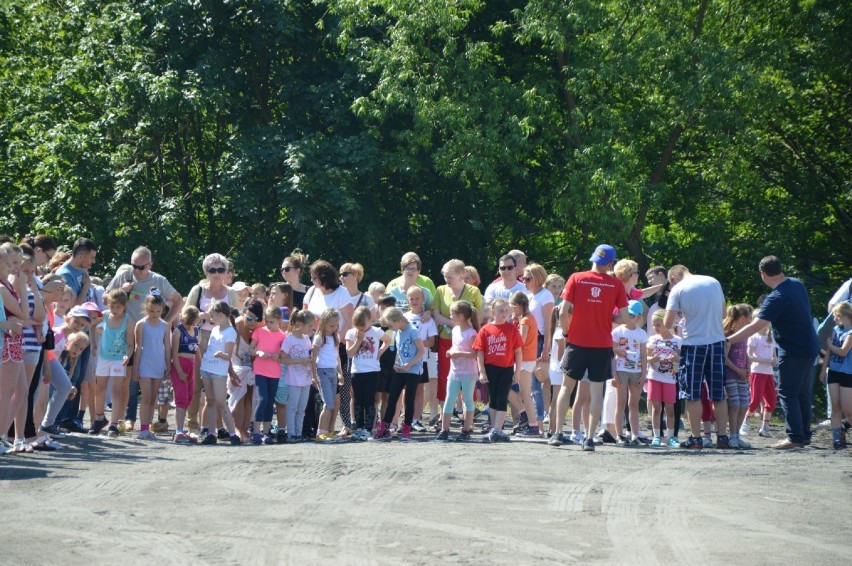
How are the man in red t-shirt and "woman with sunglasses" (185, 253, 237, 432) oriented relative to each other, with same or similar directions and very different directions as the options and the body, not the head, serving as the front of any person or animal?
very different directions

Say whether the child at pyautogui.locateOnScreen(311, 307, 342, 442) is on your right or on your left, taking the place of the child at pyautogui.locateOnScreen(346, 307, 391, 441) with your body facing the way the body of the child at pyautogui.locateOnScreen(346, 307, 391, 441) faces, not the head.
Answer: on your right

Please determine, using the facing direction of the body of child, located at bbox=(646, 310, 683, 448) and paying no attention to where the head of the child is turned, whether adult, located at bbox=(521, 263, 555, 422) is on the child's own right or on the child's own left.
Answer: on the child's own right

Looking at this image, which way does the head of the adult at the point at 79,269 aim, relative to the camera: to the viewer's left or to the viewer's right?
to the viewer's right

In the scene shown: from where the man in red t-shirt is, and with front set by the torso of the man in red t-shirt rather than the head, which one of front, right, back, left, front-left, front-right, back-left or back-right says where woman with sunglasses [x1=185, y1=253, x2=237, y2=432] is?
left

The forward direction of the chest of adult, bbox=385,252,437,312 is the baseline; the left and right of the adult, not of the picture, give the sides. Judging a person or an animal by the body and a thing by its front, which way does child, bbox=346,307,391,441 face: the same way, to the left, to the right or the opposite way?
the same way

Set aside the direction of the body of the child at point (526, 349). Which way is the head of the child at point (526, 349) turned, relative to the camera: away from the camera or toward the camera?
toward the camera

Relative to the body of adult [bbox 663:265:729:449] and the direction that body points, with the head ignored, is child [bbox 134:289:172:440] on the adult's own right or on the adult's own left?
on the adult's own left

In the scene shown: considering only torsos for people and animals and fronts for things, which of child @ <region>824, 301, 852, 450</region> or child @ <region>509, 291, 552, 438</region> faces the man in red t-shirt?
child @ <region>824, 301, 852, 450</region>

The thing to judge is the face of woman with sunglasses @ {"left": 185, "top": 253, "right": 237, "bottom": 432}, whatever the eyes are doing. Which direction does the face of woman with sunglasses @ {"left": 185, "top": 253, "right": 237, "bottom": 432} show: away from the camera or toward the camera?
toward the camera

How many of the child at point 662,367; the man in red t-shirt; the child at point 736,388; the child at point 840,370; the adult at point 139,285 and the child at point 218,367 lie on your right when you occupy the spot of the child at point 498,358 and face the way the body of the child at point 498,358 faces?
2

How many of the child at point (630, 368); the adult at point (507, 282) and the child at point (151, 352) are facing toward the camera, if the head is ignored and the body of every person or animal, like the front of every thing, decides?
3

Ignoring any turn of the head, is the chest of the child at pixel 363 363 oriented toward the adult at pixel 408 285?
no

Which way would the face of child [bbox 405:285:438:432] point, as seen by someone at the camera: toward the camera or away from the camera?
toward the camera

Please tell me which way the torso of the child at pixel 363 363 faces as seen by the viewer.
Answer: toward the camera

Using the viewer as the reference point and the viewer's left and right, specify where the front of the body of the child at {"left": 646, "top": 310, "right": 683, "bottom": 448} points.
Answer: facing the viewer

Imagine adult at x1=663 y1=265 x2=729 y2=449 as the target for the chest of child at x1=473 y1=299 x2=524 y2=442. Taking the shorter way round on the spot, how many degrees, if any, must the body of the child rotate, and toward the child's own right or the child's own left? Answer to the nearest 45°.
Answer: approximately 90° to the child's own left

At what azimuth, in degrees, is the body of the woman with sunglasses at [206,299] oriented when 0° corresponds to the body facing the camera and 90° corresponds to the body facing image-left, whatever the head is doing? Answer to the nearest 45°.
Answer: approximately 0°
